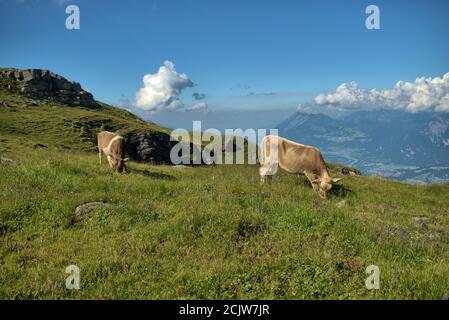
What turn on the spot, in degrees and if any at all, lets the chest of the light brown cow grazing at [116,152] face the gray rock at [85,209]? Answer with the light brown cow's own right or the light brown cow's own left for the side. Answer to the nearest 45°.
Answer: approximately 45° to the light brown cow's own right

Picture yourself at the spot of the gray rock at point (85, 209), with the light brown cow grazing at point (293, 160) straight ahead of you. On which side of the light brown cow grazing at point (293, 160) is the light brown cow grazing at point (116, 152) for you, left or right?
left

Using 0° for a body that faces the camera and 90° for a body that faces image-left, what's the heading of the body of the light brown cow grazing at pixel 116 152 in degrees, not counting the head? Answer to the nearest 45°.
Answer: approximately 315°
